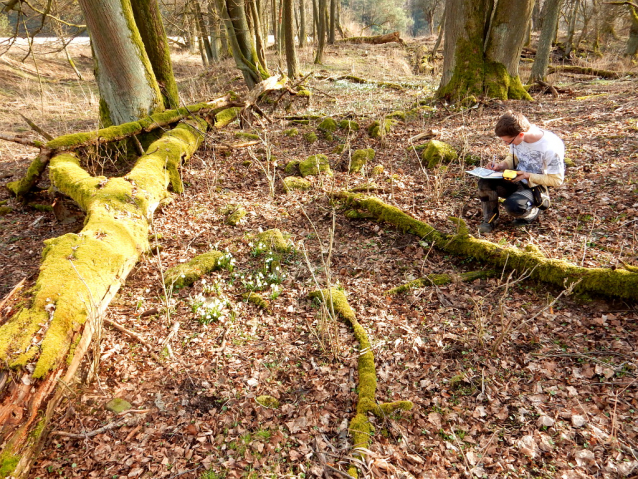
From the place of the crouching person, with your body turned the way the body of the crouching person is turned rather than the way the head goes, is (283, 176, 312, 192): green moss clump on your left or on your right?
on your right

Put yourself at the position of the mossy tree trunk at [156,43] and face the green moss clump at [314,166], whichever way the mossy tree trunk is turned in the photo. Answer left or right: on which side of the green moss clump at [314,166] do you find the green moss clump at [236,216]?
right

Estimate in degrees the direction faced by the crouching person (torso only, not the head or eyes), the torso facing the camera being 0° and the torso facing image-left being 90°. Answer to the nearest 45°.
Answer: approximately 45°

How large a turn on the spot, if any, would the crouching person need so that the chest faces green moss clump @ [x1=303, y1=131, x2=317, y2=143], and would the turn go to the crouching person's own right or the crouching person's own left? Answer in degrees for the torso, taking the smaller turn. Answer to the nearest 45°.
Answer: approximately 90° to the crouching person's own right

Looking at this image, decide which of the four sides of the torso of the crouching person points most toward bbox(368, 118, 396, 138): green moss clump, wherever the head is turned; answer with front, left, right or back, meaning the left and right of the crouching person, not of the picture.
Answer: right

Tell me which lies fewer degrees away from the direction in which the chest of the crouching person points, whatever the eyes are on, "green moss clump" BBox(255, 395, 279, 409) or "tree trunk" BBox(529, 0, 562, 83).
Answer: the green moss clump

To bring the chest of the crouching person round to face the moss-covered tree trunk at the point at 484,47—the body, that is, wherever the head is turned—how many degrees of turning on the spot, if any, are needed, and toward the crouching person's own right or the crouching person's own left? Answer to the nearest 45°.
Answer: approximately 135° to the crouching person's own right

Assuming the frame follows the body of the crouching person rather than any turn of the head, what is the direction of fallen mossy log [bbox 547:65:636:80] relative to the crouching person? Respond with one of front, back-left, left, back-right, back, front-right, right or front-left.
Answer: back-right
